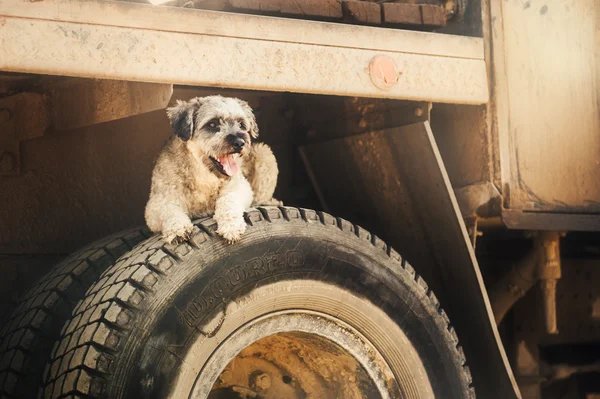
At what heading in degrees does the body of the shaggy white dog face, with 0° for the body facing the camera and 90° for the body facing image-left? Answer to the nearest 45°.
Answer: approximately 0°

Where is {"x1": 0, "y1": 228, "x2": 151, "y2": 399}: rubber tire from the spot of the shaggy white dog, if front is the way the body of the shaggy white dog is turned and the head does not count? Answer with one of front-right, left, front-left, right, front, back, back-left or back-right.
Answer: right
